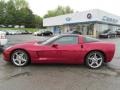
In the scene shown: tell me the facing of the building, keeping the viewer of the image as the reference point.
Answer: facing the viewer and to the left of the viewer

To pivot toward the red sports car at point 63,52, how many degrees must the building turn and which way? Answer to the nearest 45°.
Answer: approximately 45° to its left

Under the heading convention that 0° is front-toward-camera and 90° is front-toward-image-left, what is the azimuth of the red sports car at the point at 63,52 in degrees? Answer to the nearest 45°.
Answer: approximately 90°

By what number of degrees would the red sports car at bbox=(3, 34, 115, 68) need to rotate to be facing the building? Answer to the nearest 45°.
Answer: approximately 90° to its right

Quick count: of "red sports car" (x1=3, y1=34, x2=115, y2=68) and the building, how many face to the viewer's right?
0
